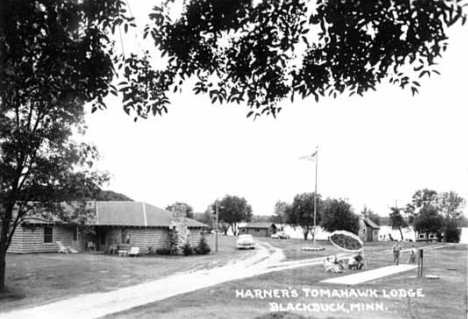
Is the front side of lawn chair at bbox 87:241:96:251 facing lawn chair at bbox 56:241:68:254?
no

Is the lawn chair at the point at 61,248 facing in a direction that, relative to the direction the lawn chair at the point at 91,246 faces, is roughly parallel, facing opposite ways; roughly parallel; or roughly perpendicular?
roughly parallel

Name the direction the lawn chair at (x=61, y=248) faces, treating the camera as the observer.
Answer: facing the viewer and to the right of the viewer

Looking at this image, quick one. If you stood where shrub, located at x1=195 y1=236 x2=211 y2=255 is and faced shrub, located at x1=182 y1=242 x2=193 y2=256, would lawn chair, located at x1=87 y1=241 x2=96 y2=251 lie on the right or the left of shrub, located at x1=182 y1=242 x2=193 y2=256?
right

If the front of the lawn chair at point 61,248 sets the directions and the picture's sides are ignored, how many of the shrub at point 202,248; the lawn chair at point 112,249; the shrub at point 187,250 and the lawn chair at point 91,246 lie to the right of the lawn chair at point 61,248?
0

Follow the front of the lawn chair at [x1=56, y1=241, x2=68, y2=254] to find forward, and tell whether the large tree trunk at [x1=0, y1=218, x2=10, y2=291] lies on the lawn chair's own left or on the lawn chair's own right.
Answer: on the lawn chair's own right

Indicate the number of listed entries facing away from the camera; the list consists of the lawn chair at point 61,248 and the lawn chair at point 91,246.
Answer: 0

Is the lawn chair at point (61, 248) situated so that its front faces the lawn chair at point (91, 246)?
no

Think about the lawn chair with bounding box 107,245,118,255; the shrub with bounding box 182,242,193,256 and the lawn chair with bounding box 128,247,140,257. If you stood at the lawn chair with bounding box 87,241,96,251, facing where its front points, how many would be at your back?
0

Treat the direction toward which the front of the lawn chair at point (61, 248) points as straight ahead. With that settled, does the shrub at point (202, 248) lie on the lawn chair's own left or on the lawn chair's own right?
on the lawn chair's own left

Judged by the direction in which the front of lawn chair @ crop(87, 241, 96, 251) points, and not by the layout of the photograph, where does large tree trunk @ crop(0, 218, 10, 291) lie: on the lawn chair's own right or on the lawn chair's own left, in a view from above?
on the lawn chair's own right
